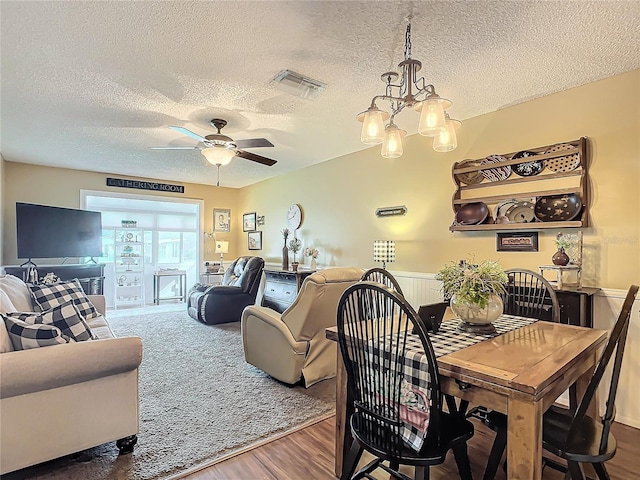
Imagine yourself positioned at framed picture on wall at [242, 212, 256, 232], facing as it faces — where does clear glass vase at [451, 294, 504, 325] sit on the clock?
The clear glass vase is roughly at 10 o'clock from the framed picture on wall.

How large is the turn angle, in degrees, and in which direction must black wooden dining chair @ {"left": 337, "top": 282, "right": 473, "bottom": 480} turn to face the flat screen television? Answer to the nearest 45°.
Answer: approximately 90° to its left

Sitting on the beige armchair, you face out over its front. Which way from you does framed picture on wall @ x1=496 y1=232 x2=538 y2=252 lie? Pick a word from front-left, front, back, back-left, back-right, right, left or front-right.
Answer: back-right

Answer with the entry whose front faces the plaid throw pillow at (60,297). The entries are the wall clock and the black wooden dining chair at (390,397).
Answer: the wall clock

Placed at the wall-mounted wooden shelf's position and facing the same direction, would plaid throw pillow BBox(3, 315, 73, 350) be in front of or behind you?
in front

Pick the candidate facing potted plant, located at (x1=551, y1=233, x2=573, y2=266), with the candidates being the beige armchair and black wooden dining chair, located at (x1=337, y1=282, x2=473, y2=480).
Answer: the black wooden dining chair

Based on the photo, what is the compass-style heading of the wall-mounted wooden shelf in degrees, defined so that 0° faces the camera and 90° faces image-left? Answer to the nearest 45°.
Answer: approximately 45°

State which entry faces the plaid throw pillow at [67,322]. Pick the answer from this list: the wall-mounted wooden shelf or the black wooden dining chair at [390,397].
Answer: the wall-mounted wooden shelf

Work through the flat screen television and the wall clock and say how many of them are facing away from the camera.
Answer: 0

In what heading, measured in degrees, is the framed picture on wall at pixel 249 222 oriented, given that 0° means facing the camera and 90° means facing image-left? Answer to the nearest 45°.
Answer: approximately 45°

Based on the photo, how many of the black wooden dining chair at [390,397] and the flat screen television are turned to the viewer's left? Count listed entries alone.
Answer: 0

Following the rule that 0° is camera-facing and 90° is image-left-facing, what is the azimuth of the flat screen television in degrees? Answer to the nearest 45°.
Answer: approximately 315°

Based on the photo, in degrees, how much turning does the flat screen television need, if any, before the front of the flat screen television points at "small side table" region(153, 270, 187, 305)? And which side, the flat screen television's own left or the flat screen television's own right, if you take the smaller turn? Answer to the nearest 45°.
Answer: approximately 90° to the flat screen television's own left
